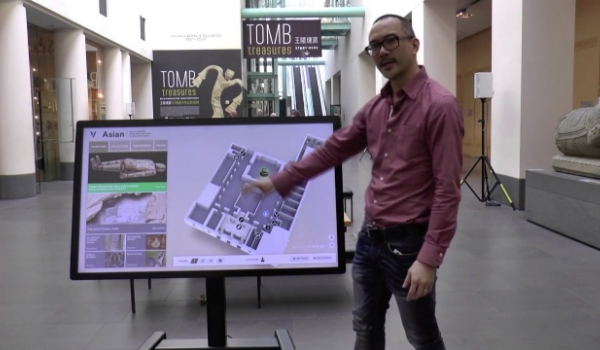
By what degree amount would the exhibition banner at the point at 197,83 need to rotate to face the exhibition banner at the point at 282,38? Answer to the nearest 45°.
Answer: approximately 90° to its left

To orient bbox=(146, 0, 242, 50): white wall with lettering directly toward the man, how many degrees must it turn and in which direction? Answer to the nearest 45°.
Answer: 0° — it already faces them

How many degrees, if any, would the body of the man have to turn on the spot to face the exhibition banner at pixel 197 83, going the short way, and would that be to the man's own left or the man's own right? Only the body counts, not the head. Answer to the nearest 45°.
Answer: approximately 135° to the man's own right

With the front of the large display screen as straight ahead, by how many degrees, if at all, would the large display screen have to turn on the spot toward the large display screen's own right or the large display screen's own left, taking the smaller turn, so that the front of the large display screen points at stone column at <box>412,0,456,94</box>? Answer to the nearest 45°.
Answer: approximately 135° to the large display screen's own left

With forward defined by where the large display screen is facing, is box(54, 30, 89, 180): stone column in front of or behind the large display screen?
behind

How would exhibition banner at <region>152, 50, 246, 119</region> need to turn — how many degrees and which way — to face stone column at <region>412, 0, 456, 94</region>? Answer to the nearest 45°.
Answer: approximately 45° to its left
